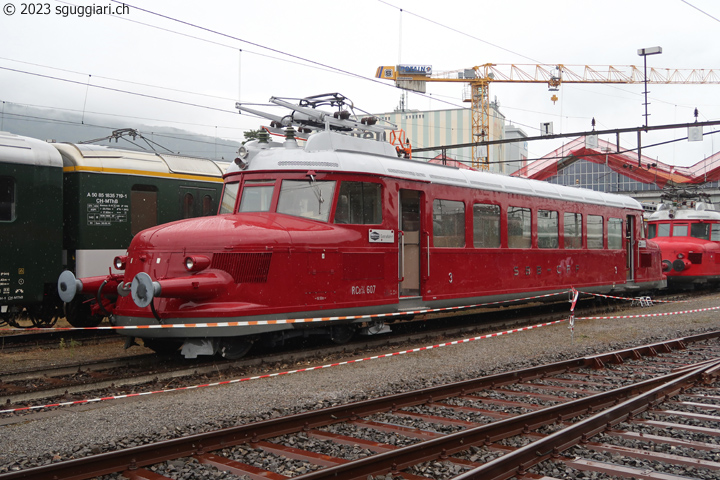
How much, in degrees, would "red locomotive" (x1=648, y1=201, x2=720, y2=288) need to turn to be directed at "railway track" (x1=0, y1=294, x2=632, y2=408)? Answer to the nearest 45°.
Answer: approximately 45° to its left

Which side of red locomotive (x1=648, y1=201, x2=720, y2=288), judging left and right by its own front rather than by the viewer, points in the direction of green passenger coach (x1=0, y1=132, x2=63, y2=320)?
front

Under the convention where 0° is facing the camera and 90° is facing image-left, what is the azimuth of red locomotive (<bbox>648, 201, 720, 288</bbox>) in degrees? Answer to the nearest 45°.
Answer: approximately 45°

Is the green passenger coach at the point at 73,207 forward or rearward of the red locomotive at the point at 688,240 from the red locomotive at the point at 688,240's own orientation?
forward

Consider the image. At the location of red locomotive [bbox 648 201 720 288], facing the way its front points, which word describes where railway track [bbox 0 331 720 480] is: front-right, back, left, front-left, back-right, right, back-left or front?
front-left

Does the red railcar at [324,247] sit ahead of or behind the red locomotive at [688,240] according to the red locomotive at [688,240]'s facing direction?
ahead
